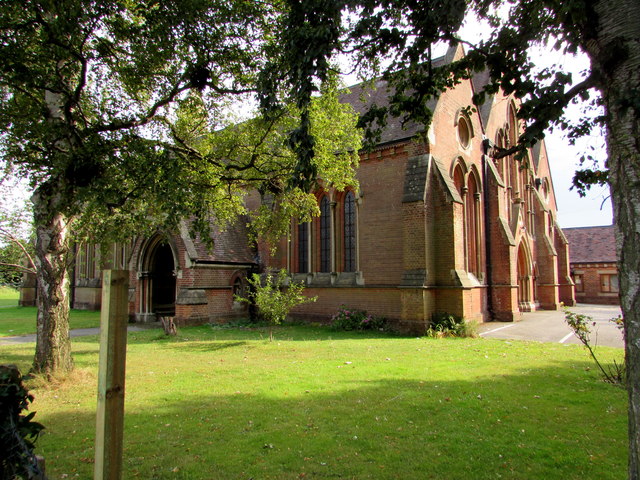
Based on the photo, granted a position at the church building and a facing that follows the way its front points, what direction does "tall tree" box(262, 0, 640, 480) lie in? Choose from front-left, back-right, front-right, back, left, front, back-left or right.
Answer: front-right

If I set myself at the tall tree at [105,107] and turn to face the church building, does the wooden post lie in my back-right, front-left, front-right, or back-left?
back-right

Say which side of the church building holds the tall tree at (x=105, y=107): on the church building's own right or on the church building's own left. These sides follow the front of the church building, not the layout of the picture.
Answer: on the church building's own right

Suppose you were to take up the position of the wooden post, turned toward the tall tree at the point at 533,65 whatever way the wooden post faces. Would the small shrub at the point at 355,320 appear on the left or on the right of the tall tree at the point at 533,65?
left

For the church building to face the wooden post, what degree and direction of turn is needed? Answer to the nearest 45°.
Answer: approximately 45° to its right
